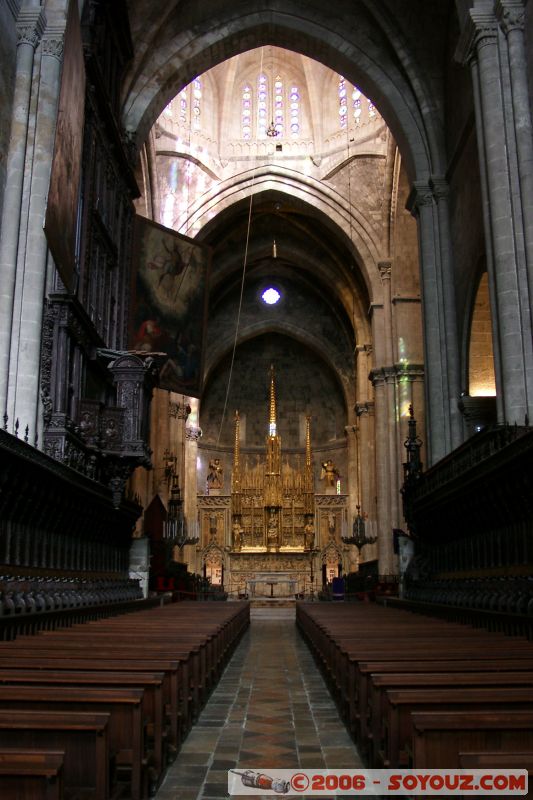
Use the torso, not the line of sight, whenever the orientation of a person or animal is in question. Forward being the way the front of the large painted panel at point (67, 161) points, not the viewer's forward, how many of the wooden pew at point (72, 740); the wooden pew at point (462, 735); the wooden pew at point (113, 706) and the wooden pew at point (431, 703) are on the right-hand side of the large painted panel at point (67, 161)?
4

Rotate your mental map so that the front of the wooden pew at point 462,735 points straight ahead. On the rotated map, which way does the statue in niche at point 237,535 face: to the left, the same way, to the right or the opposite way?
the opposite way

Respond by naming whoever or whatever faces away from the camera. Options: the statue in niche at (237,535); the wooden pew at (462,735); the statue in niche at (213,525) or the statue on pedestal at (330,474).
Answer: the wooden pew

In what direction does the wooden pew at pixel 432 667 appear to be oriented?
away from the camera

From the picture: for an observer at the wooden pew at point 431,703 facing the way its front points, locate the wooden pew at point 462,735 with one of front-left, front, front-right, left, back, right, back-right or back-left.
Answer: back

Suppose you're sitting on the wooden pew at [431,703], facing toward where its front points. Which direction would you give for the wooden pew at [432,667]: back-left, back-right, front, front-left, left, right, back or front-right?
front

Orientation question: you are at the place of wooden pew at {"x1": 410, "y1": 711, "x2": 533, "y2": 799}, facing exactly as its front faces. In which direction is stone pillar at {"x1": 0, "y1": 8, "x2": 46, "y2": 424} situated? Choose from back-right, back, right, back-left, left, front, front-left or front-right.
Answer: front-left

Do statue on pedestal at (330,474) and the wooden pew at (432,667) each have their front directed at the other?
yes

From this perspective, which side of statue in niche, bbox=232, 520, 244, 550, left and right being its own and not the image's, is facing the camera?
front

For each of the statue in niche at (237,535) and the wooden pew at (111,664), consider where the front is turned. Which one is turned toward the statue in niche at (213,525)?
the wooden pew

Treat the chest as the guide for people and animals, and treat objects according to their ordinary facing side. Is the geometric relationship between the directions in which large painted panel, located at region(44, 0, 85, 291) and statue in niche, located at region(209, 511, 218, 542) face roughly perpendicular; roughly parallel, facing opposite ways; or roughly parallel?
roughly perpendicular

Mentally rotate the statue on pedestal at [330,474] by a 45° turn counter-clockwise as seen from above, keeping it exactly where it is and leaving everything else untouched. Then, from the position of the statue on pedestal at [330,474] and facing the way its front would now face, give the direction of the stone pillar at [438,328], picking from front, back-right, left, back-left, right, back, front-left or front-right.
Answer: front-right

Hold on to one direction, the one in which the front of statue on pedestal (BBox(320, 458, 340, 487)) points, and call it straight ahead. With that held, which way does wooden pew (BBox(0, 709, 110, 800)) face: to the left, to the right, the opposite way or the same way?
the opposite way

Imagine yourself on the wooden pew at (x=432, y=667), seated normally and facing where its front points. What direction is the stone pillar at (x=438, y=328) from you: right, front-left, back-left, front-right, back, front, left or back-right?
front

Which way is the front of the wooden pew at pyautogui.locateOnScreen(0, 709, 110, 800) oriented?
away from the camera

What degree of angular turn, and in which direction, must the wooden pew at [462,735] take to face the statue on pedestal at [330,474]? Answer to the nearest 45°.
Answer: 0° — it already faces it

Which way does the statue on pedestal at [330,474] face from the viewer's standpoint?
toward the camera

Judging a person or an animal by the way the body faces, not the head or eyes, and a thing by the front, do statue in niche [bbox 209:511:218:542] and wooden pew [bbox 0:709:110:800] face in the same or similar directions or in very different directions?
very different directions

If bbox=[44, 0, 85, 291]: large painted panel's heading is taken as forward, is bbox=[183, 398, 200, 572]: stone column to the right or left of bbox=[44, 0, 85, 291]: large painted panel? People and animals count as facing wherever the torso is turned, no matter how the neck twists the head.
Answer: on its left

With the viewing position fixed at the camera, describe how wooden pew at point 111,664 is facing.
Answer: facing away from the viewer

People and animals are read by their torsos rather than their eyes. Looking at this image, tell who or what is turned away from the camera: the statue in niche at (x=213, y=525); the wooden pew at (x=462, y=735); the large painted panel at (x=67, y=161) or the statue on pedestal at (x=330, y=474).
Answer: the wooden pew
